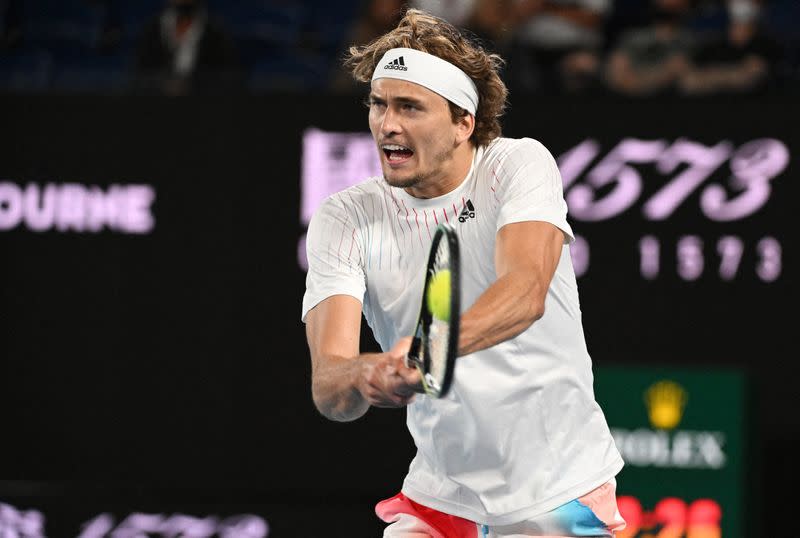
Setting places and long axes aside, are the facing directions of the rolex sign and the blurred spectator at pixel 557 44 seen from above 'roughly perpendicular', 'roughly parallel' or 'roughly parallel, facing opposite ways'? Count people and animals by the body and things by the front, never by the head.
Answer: roughly parallel

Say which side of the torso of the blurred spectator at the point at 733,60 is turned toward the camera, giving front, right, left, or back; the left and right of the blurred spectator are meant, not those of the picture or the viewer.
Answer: front

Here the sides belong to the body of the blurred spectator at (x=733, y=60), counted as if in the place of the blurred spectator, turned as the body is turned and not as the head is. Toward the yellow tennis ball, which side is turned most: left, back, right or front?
front

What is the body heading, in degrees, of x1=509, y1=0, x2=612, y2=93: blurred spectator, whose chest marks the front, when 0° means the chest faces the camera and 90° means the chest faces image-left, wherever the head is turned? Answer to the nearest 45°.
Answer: approximately 0°

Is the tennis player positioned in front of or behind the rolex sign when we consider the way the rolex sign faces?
in front

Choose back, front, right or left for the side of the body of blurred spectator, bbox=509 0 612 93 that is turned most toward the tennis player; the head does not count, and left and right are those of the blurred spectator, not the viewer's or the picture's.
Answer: front

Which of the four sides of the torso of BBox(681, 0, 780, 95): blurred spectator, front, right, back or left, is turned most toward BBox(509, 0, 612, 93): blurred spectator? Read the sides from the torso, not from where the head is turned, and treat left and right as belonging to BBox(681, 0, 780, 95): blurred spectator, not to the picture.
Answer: right

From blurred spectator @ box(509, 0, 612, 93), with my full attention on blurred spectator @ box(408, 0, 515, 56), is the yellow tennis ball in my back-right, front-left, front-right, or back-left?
front-left

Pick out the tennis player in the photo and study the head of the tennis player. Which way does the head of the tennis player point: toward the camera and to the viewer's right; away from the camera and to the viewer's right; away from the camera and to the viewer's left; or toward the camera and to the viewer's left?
toward the camera and to the viewer's left

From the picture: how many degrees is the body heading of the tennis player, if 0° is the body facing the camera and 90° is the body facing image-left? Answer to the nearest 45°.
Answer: approximately 45°

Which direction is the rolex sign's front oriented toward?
toward the camera

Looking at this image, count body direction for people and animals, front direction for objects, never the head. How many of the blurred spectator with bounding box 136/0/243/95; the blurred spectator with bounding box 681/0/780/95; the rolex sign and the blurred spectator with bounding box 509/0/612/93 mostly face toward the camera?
4

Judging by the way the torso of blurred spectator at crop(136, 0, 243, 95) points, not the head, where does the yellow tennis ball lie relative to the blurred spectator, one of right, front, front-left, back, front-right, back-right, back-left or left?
front

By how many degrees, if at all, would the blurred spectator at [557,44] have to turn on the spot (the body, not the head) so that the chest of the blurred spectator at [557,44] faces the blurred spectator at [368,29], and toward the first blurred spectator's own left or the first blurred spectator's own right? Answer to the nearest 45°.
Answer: approximately 90° to the first blurred spectator's own right
